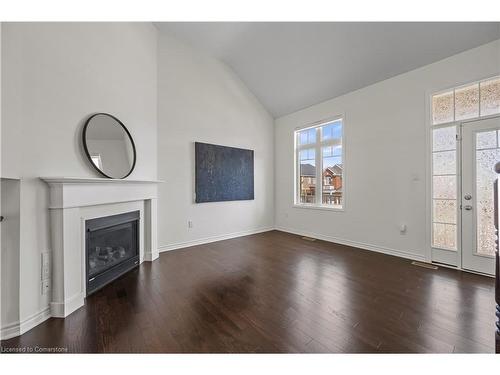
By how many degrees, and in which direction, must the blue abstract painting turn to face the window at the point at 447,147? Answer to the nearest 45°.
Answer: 0° — it already faces it

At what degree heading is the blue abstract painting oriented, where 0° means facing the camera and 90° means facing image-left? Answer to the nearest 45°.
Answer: approximately 315°

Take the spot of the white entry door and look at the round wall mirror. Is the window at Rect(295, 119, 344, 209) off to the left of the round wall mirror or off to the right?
right

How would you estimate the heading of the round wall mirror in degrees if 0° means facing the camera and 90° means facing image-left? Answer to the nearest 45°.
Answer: approximately 315°
